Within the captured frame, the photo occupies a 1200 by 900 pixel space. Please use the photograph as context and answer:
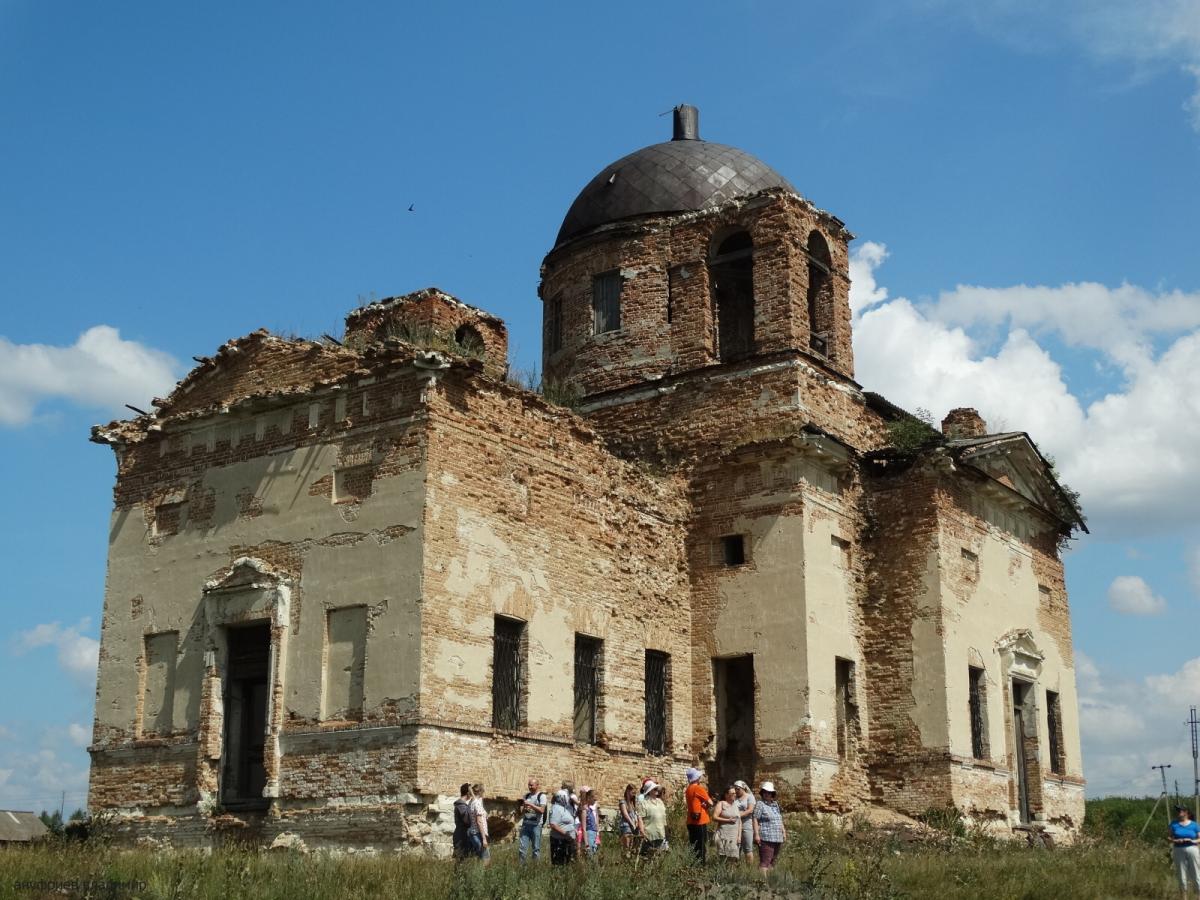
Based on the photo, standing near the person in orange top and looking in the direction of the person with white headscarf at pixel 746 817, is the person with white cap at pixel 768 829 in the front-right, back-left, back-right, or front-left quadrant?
front-right
